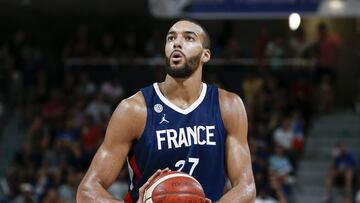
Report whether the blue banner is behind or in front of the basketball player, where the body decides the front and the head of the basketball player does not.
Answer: behind

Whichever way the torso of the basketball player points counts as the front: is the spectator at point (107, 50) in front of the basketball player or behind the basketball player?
behind

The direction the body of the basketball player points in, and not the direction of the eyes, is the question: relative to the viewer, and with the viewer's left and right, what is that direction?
facing the viewer

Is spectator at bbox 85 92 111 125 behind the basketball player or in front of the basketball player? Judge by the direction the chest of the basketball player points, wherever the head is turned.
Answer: behind

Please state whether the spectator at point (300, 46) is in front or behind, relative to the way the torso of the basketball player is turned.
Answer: behind
